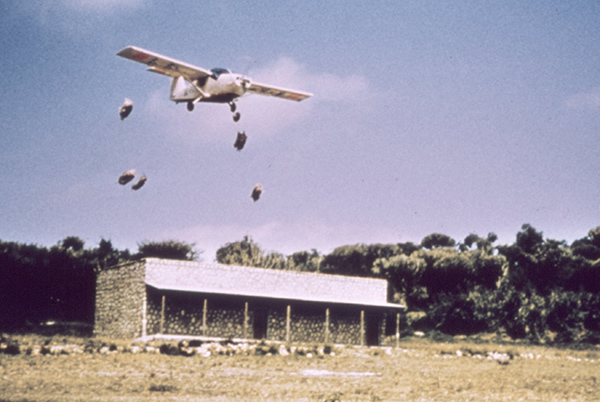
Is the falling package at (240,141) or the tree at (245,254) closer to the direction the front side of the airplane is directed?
the falling package

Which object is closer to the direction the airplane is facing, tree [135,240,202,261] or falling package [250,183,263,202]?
the falling package

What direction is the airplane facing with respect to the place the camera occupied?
facing the viewer and to the right of the viewer

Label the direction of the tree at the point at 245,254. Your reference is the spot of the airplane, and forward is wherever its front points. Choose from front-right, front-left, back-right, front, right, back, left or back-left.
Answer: back-left

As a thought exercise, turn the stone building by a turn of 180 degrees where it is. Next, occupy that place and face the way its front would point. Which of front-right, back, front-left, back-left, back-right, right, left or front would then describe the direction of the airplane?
back-left

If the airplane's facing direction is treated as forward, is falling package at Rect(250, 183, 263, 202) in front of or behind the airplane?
in front

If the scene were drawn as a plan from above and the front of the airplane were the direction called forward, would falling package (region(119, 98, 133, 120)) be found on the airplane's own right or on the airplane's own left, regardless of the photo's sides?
on the airplane's own right

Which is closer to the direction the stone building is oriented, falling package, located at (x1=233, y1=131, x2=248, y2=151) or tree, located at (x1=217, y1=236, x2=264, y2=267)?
the falling package
